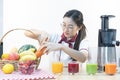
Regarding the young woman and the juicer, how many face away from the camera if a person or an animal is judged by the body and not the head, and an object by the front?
0

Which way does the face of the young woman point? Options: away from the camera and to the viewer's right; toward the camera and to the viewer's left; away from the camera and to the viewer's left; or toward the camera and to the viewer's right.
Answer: toward the camera and to the viewer's left

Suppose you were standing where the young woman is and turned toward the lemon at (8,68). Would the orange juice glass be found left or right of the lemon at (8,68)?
left

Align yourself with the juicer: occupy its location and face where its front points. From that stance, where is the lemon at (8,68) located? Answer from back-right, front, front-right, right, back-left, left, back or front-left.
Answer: right

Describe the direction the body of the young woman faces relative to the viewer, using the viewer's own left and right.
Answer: facing the viewer and to the left of the viewer

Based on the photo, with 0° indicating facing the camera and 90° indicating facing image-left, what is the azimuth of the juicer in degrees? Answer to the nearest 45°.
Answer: approximately 315°

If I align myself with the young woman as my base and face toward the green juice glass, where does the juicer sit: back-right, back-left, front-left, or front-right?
front-left

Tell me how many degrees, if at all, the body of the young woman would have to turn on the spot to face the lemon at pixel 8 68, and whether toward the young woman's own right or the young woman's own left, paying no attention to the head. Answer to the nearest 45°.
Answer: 0° — they already face it

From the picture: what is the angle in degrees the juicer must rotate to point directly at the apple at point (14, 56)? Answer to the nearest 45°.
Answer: approximately 90° to its right

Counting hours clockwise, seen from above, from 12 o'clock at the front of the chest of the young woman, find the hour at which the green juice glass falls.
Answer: The green juice glass is roughly at 10 o'clock from the young woman.
